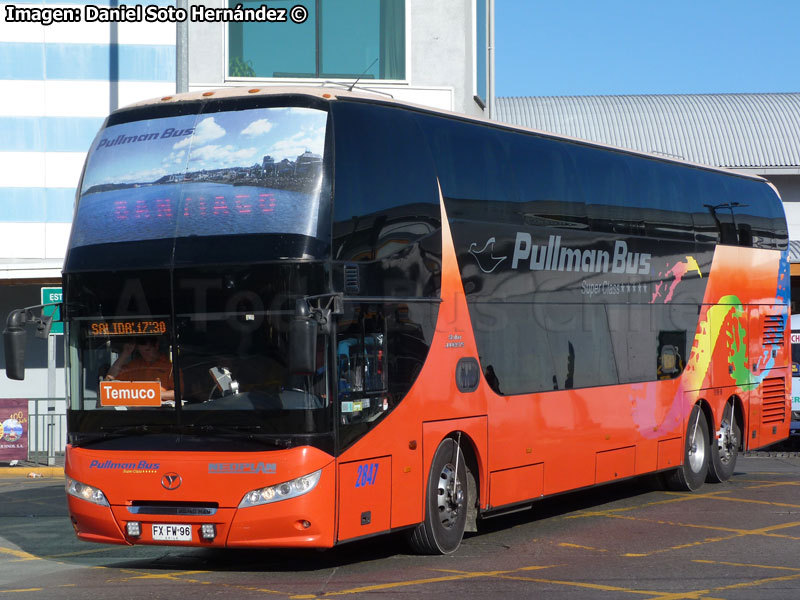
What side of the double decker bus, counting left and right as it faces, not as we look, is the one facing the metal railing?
right

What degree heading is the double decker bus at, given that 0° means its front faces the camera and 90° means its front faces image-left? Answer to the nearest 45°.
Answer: approximately 45°
